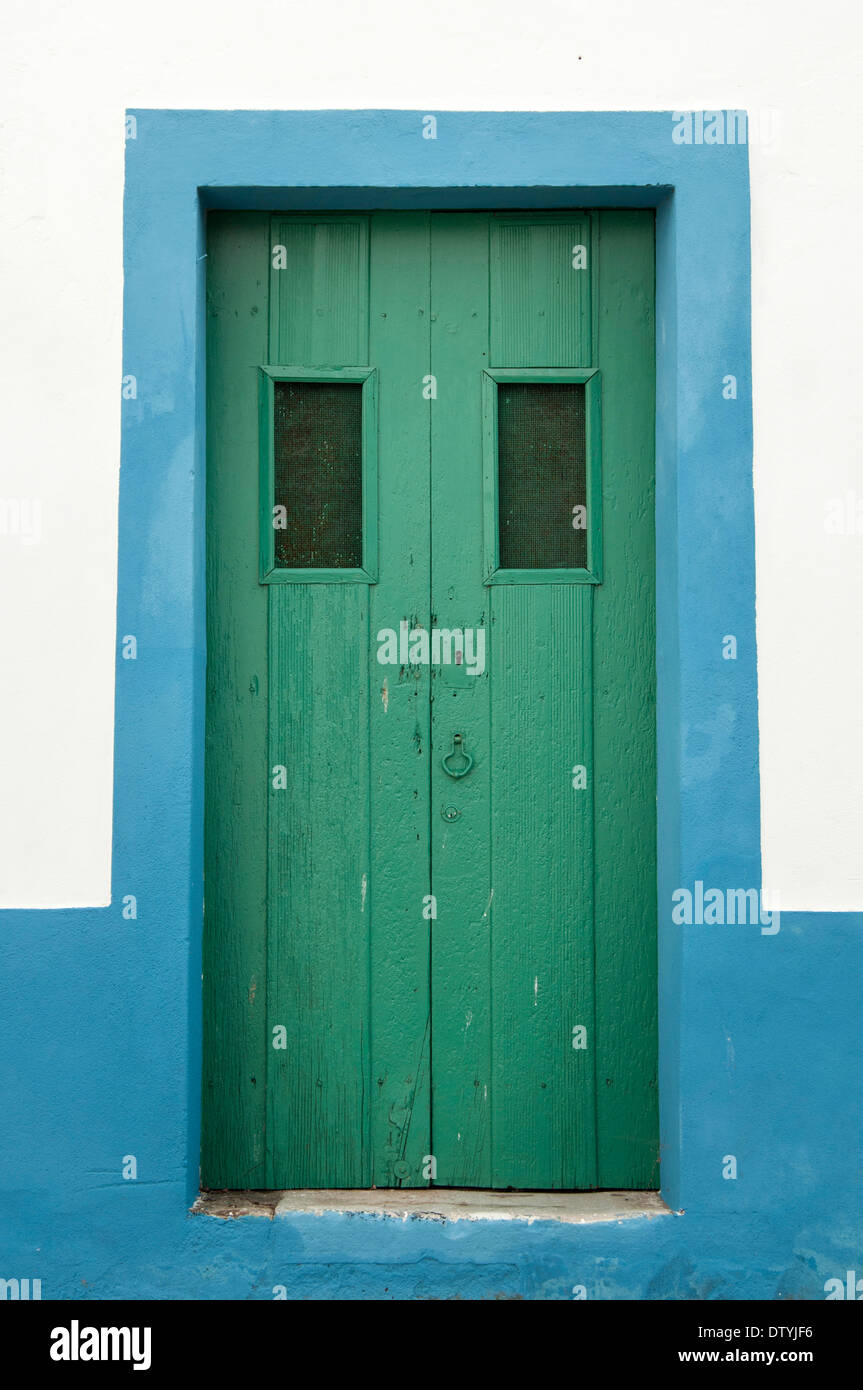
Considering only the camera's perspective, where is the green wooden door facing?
facing the viewer
